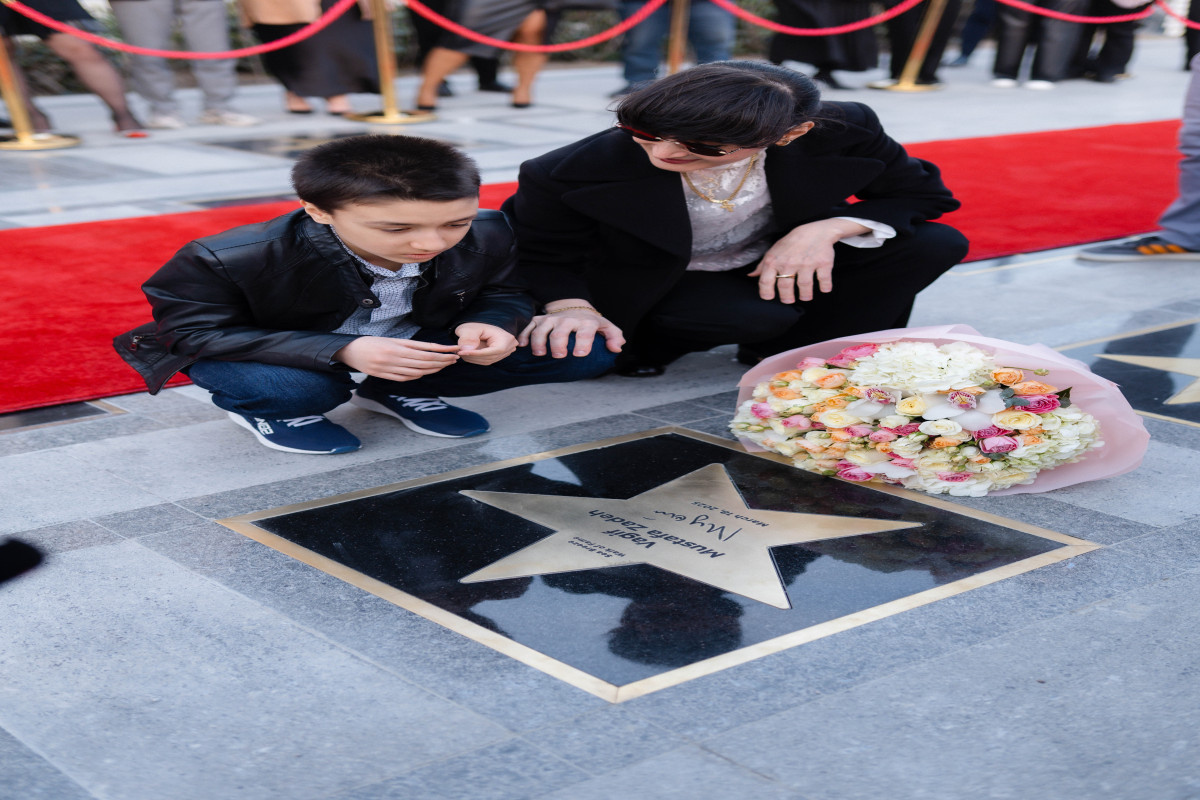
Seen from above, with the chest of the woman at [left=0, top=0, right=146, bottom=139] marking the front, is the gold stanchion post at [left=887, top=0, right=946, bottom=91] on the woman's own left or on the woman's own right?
on the woman's own left

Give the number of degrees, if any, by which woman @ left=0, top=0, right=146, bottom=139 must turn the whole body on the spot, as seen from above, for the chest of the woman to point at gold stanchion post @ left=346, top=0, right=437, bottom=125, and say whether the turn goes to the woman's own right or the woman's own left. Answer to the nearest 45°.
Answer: approximately 45° to the woman's own left

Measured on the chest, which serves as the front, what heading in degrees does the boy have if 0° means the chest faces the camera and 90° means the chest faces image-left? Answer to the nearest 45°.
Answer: approximately 315°

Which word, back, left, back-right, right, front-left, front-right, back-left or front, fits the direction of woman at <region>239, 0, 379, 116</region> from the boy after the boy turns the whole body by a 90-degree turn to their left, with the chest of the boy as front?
front-left

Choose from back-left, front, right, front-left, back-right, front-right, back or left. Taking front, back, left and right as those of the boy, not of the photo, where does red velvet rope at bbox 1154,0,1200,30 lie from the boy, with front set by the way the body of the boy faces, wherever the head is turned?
left

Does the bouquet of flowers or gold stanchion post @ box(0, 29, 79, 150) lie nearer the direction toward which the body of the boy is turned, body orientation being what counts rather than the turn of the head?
the bouquet of flowers

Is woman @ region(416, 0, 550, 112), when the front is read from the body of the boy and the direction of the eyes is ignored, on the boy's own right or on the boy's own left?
on the boy's own left

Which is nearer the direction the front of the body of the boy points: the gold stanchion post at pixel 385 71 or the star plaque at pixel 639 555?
the star plaque

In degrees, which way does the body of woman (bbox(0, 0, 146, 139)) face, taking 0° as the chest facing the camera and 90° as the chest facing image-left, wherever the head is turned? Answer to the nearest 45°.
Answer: approximately 315°

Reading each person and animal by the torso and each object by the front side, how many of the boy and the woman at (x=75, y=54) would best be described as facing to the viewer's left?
0

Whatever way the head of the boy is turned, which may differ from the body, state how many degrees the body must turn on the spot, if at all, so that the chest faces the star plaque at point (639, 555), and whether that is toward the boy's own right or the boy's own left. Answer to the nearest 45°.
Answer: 0° — they already face it
